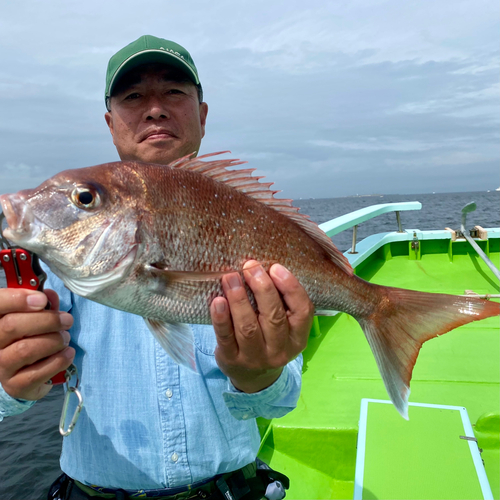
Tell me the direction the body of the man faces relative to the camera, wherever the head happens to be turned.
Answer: toward the camera

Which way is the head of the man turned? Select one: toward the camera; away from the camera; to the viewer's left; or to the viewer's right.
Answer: toward the camera
